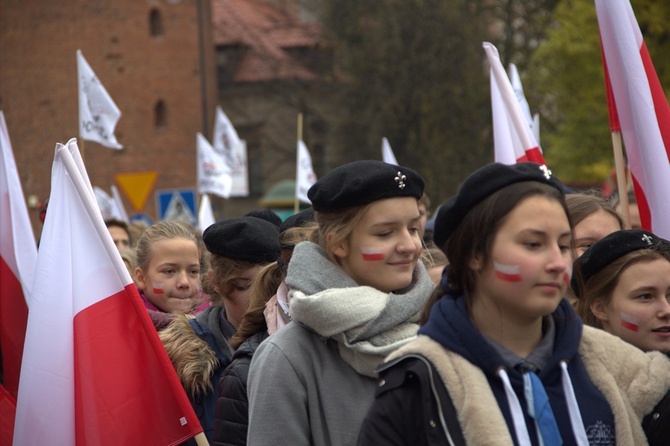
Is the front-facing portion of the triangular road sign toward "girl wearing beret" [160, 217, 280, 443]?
yes

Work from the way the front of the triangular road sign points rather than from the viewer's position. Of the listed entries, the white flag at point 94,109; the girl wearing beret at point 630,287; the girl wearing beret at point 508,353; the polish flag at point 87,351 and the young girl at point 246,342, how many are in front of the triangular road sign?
5

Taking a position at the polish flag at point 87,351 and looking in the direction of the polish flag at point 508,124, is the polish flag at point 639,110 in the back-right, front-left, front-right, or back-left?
front-right

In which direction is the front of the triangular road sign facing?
toward the camera

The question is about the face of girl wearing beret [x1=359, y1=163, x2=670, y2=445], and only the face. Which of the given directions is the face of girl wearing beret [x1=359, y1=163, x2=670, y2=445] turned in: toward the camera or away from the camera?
toward the camera

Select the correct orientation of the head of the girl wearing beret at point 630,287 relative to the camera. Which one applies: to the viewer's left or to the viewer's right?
to the viewer's right

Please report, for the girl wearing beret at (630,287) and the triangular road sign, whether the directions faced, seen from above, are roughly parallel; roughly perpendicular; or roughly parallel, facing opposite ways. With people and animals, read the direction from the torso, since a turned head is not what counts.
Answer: roughly parallel

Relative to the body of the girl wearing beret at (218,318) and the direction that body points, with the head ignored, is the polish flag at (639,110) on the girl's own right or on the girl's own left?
on the girl's own left

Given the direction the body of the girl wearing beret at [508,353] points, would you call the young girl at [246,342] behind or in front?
behind

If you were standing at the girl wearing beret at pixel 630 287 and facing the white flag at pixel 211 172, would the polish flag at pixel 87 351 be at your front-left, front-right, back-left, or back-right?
front-left

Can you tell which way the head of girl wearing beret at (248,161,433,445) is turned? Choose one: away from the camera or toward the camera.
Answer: toward the camera

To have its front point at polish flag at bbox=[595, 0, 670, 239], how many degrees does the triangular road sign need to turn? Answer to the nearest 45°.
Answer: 0° — it already faces it
